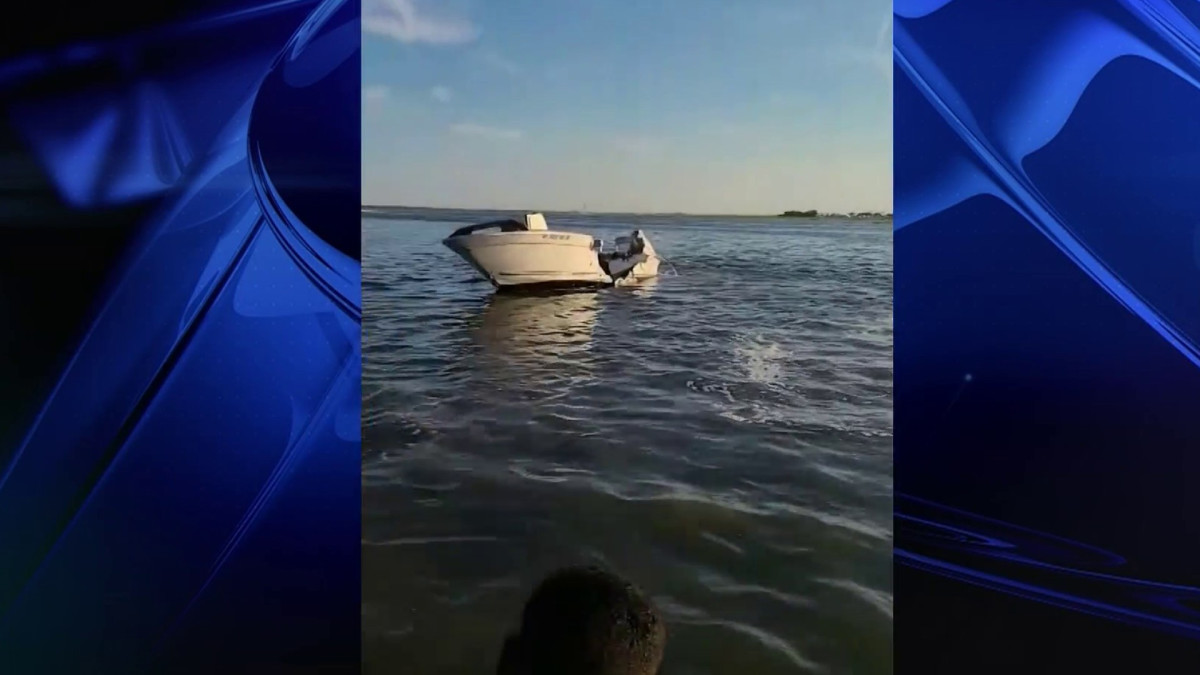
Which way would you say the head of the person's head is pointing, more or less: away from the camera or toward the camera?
away from the camera

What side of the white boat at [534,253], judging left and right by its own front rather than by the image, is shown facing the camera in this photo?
left

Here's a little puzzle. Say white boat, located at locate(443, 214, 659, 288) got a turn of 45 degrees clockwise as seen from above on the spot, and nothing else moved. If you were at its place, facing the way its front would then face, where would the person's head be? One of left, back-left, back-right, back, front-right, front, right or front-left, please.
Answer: back-left
